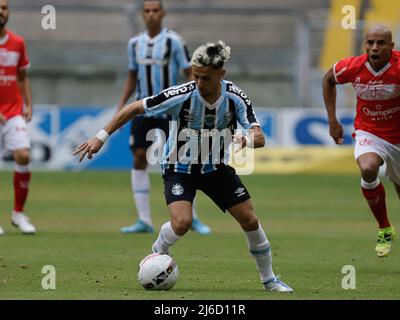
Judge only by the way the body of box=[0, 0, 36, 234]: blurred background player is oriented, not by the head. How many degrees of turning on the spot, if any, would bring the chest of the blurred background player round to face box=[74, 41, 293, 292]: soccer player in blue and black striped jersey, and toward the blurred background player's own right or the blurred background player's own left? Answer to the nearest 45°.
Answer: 0° — they already face them

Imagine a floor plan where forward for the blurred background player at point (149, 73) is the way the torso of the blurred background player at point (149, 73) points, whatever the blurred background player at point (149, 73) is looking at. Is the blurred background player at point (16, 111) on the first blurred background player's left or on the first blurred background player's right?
on the first blurred background player's right

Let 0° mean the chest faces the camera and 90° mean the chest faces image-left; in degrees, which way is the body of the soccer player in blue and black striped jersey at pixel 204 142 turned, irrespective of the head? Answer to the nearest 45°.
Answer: approximately 0°

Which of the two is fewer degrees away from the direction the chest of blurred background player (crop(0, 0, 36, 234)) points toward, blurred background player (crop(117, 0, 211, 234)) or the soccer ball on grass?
the soccer ball on grass

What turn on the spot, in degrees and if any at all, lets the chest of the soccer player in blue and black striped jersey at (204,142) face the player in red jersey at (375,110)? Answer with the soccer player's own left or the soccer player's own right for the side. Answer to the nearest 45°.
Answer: approximately 135° to the soccer player's own left

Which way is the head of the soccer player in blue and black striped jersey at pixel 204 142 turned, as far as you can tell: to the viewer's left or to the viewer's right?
to the viewer's left
